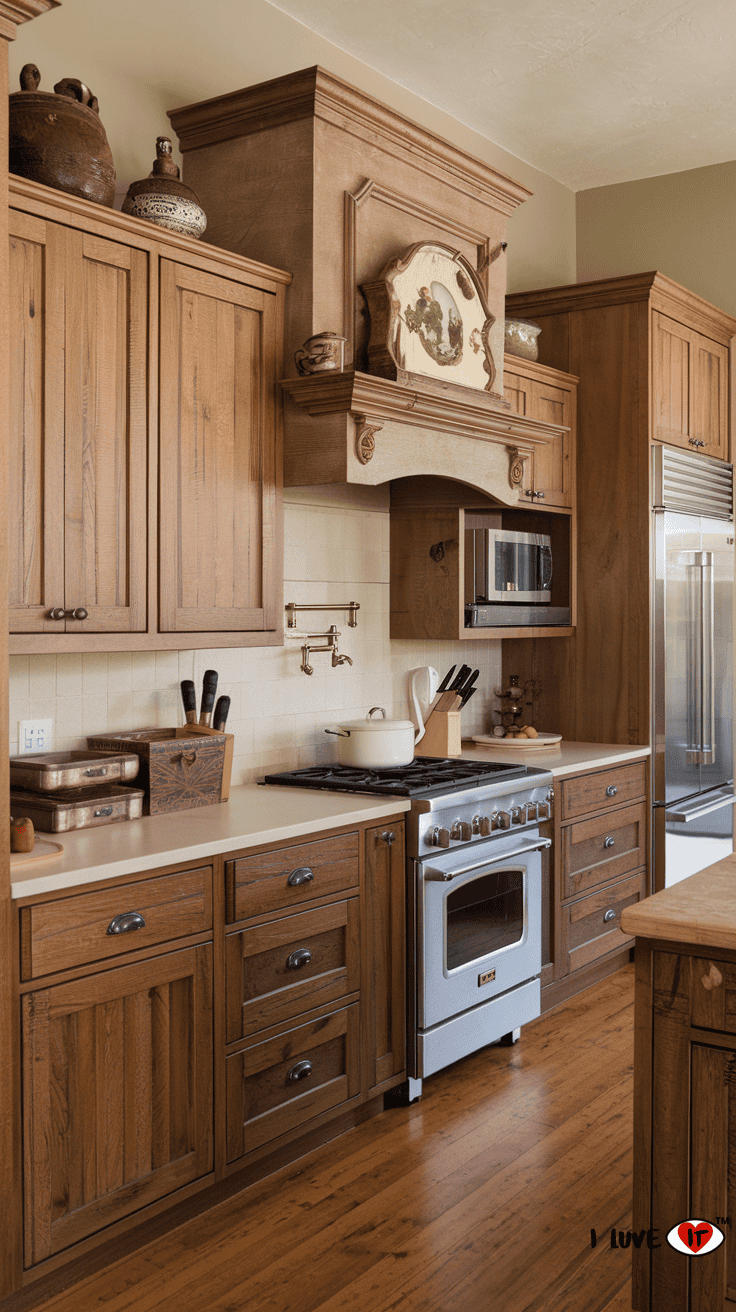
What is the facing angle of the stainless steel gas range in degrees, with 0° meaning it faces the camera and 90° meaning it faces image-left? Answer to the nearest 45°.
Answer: approximately 315°

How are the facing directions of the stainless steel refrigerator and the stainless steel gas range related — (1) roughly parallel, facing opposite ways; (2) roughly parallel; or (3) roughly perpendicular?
roughly parallel

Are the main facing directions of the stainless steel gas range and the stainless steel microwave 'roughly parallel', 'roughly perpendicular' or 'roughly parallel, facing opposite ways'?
roughly parallel

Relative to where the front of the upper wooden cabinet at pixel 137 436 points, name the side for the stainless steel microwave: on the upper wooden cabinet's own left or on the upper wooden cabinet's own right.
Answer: on the upper wooden cabinet's own left

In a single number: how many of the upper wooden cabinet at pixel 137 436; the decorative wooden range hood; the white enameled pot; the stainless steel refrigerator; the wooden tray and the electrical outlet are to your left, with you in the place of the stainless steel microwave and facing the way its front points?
1

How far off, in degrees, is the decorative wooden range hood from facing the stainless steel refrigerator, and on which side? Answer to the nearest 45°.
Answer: approximately 90° to its left

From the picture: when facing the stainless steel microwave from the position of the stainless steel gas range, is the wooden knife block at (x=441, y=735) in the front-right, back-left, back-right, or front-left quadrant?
front-left

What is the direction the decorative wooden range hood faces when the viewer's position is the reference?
facing the viewer and to the right of the viewer

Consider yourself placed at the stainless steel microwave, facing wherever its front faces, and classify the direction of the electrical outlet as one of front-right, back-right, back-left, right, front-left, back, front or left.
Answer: right

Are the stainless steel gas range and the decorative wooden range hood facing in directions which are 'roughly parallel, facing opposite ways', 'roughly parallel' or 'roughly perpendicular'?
roughly parallel

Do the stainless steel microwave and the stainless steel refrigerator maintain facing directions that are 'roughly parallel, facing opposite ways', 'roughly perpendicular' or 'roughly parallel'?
roughly parallel

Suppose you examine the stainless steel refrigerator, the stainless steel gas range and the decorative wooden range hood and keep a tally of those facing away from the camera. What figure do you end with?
0

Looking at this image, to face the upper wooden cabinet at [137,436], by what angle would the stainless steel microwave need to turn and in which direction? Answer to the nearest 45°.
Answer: approximately 90° to its right

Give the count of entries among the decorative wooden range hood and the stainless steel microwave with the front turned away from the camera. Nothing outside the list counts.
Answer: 0

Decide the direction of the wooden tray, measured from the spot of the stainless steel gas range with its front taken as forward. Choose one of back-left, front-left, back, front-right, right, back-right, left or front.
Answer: right
